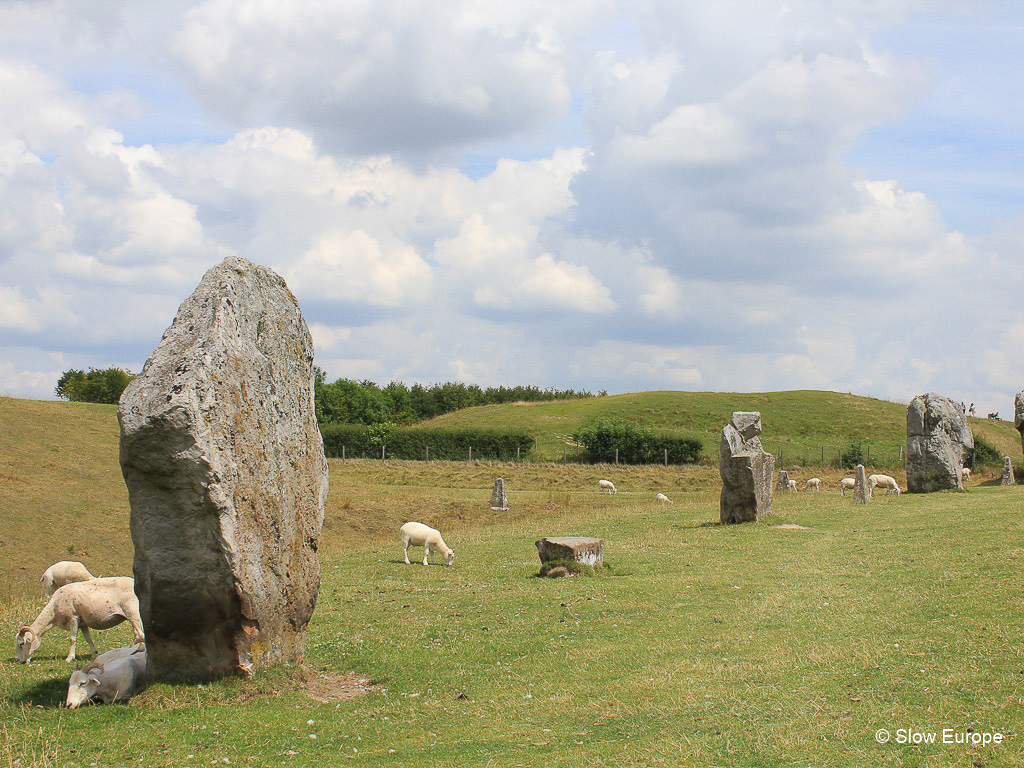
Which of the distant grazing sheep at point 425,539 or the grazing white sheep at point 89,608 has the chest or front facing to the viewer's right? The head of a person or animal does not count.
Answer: the distant grazing sheep

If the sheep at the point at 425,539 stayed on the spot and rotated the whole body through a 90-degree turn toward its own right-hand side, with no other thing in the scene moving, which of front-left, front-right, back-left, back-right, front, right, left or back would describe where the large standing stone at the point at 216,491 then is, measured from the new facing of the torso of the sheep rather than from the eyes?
front

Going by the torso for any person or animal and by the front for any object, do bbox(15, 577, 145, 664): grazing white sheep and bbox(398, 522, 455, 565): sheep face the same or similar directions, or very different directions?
very different directions

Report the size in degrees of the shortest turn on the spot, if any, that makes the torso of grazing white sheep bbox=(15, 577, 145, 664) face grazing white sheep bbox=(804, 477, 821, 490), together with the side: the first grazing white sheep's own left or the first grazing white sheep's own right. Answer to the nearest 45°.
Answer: approximately 135° to the first grazing white sheep's own right

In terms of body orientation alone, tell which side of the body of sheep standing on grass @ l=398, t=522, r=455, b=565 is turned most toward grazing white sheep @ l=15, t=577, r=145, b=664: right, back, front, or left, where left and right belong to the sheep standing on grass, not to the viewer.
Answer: right

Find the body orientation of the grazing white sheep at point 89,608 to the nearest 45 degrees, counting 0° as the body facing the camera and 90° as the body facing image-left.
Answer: approximately 90°

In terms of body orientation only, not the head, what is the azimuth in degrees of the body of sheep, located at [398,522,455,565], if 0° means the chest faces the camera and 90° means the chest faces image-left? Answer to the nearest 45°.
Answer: approximately 270°

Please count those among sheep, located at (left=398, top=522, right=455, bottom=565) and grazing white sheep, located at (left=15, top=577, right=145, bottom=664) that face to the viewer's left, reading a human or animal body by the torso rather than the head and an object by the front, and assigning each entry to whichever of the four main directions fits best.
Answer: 1
